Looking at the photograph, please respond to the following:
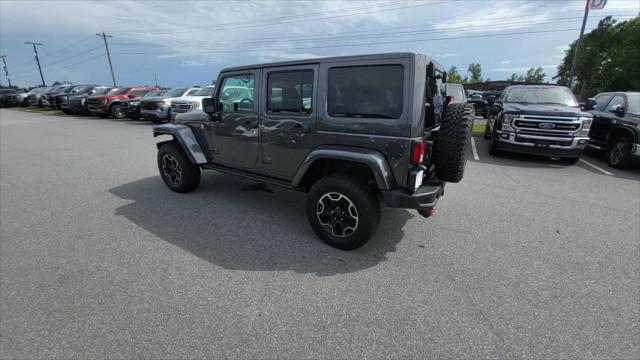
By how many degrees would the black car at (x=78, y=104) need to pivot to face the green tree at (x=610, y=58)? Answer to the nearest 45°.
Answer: approximately 135° to its left

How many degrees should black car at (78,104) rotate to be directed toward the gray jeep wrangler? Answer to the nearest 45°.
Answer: approximately 45° to its left

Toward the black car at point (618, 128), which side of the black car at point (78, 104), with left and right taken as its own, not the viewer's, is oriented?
left

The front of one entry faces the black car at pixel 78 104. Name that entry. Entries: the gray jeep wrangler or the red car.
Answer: the gray jeep wrangler

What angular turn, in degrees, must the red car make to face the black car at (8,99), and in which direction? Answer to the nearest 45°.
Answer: approximately 90° to its right

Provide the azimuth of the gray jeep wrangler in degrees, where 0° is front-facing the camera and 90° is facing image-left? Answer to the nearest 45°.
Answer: approximately 135°

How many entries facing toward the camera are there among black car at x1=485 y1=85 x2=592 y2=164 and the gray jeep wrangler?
1
